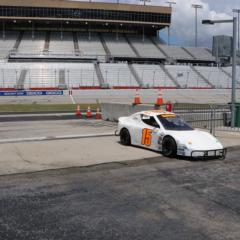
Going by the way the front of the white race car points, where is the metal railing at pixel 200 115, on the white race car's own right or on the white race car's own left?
on the white race car's own left

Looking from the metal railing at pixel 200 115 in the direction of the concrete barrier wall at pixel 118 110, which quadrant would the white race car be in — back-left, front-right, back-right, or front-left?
back-left

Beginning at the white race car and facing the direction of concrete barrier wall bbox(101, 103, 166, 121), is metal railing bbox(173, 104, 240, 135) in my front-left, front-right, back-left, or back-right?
front-right

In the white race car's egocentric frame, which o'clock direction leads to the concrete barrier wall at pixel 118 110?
The concrete barrier wall is roughly at 7 o'clock from the white race car.
